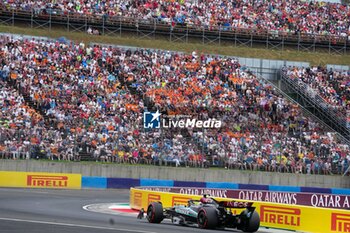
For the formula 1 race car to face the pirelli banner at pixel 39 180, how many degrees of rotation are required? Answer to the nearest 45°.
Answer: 0° — it already faces it

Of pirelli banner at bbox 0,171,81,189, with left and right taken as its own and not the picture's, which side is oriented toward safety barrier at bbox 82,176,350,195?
left

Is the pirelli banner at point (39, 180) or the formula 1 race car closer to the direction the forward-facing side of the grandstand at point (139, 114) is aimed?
the formula 1 race car

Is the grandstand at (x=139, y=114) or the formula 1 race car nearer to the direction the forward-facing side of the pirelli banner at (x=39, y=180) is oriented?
the formula 1 race car

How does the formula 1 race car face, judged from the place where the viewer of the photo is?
facing away from the viewer and to the left of the viewer

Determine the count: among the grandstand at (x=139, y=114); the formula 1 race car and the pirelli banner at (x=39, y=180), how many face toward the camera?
2

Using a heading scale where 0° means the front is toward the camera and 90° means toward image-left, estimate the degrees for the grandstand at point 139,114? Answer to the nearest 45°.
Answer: approximately 0°
